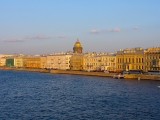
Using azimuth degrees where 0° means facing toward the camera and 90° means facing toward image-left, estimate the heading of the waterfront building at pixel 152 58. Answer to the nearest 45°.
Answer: approximately 0°

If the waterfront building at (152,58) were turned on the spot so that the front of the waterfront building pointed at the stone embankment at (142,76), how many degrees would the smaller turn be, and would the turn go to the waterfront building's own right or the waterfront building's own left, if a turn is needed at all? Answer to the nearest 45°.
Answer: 0° — it already faces it
